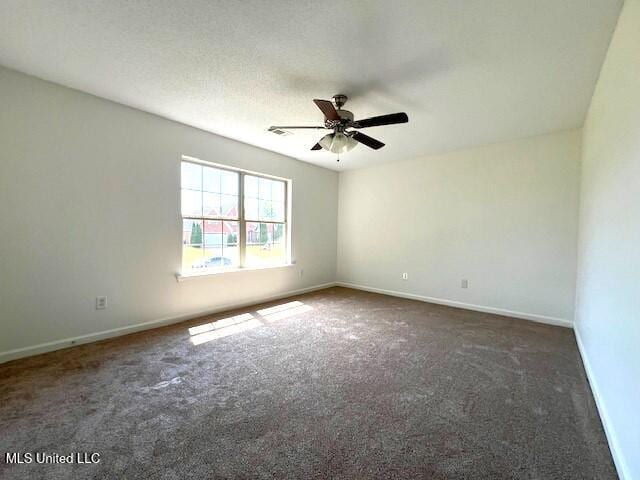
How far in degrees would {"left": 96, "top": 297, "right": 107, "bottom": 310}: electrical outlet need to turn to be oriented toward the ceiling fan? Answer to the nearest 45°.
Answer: approximately 45° to its left

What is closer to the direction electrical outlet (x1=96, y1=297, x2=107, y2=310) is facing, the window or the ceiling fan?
the ceiling fan

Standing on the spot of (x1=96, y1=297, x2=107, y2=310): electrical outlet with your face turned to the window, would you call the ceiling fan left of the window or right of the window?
right

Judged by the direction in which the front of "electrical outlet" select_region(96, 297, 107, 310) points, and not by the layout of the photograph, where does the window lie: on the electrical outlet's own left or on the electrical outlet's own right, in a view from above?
on the electrical outlet's own left
